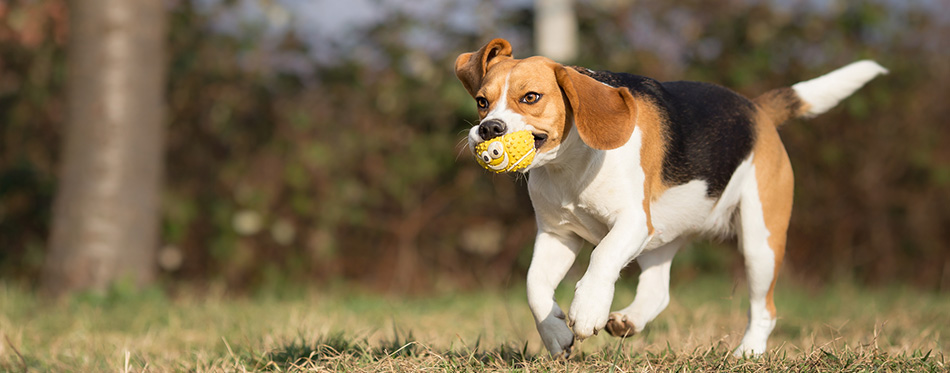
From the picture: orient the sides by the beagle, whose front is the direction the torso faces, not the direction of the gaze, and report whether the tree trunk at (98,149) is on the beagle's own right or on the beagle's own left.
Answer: on the beagle's own right

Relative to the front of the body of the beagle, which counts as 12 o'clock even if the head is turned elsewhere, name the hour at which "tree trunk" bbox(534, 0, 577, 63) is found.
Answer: The tree trunk is roughly at 4 o'clock from the beagle.

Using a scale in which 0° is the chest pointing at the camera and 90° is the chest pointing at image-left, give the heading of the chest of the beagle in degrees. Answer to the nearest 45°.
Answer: approximately 45°
